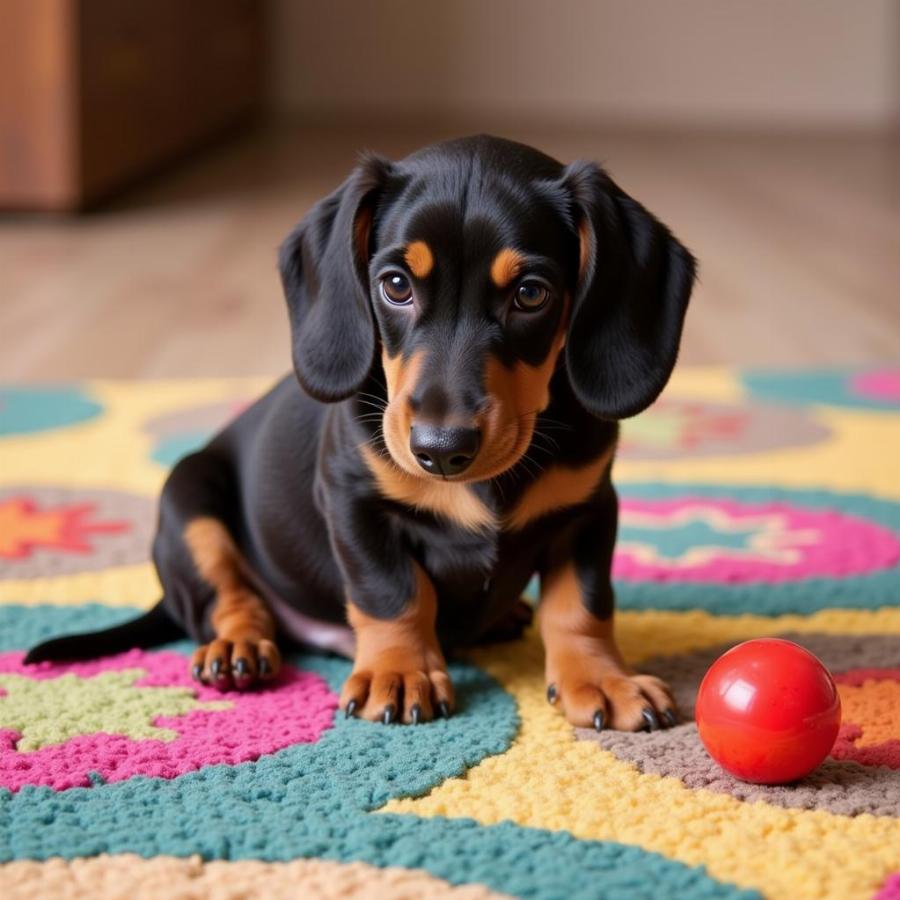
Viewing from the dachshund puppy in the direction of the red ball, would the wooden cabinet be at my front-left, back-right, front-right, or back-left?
back-left

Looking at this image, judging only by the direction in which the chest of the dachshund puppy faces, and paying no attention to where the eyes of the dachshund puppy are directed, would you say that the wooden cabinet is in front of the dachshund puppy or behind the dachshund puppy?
behind

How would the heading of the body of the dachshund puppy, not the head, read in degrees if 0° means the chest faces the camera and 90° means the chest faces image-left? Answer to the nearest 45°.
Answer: approximately 315°
